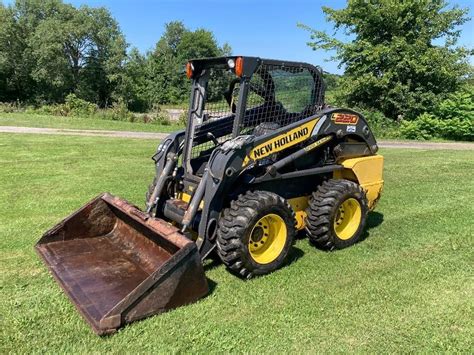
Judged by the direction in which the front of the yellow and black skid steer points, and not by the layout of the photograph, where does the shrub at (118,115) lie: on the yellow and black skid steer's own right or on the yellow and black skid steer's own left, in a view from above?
on the yellow and black skid steer's own right

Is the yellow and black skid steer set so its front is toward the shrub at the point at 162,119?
no

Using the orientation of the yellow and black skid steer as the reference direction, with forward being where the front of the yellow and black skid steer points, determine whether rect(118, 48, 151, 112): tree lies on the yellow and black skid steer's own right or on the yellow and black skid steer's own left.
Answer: on the yellow and black skid steer's own right

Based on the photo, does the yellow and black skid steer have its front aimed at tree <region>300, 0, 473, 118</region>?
no

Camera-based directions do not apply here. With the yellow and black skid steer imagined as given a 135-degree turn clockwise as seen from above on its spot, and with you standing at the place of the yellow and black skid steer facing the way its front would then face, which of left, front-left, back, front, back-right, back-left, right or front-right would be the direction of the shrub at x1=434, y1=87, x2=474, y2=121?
front-right

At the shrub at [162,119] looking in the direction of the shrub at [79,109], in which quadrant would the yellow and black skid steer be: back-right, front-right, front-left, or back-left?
back-left

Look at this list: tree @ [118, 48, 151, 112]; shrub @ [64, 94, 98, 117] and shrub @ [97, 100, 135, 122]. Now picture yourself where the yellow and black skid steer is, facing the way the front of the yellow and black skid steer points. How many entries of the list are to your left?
0

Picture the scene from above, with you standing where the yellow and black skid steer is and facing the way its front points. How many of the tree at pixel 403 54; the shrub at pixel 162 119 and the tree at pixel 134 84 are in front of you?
0

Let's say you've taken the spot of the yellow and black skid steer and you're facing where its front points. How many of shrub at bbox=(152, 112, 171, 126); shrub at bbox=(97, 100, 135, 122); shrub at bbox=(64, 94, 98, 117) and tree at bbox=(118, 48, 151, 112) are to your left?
0
